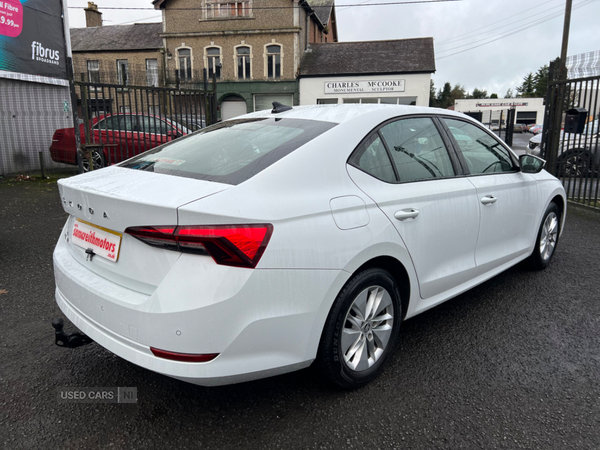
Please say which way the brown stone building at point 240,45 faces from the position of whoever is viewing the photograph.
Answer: facing the viewer

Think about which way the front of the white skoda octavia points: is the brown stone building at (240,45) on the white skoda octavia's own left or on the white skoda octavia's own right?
on the white skoda octavia's own left

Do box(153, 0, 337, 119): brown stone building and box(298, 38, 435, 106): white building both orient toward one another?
no

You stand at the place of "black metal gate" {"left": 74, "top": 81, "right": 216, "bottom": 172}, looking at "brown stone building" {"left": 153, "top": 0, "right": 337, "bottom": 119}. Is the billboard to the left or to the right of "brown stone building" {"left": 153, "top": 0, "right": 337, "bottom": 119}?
left

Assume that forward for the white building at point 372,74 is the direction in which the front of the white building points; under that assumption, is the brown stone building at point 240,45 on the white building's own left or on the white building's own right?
on the white building's own right

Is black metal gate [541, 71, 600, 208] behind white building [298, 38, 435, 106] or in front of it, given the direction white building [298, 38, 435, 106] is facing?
in front

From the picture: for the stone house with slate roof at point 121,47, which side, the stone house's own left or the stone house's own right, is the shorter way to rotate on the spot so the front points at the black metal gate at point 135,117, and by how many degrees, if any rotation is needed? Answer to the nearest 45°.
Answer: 0° — it already faces it

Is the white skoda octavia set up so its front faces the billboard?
no

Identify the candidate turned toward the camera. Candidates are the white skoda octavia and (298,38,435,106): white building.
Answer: the white building

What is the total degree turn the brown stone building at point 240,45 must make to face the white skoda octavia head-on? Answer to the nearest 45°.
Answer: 0° — it already faces it

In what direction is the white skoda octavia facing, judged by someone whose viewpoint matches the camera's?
facing away from the viewer and to the right of the viewer

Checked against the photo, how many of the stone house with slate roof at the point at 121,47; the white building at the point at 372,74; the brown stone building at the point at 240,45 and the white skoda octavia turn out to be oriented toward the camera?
3

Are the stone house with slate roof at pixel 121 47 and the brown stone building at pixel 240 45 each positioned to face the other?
no

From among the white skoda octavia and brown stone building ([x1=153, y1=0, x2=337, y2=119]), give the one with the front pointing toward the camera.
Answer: the brown stone building

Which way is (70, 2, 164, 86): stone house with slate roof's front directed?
toward the camera

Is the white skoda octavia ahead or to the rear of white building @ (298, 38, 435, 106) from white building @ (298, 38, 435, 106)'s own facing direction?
ahead

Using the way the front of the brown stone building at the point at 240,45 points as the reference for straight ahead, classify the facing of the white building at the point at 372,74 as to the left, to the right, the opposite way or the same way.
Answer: the same way

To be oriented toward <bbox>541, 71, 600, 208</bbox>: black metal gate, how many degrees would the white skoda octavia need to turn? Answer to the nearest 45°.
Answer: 0° — it already faces it

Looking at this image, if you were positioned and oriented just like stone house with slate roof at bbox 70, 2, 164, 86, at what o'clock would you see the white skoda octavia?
The white skoda octavia is roughly at 12 o'clock from the stone house with slate roof.

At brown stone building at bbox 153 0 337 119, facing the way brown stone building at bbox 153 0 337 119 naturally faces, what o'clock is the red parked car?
The red parked car is roughly at 12 o'clock from the brown stone building.
